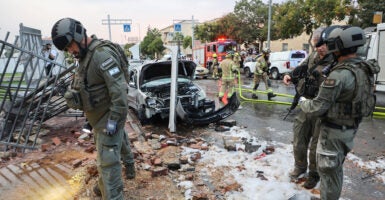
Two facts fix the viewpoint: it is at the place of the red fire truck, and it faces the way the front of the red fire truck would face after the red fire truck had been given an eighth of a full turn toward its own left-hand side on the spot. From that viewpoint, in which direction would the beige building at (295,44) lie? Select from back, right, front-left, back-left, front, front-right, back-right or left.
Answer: front-left

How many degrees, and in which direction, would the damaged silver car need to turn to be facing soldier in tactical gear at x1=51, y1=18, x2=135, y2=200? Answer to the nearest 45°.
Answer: approximately 45° to its right

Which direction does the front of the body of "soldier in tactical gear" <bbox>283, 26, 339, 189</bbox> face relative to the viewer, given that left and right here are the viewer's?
facing the viewer and to the left of the viewer

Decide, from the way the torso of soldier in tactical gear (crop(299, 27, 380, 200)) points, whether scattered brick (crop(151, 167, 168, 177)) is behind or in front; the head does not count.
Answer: in front

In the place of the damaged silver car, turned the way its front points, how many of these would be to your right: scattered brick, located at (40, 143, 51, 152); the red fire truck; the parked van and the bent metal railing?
2

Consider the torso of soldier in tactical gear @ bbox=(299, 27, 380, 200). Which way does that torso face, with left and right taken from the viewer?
facing away from the viewer and to the left of the viewer

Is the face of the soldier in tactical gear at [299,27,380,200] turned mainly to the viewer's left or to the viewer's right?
to the viewer's left

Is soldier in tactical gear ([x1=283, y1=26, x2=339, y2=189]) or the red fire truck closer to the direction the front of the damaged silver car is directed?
the soldier in tactical gear

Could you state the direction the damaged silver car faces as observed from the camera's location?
facing the viewer and to the right of the viewer

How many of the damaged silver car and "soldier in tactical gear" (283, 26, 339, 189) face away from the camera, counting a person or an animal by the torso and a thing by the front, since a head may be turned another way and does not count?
0
